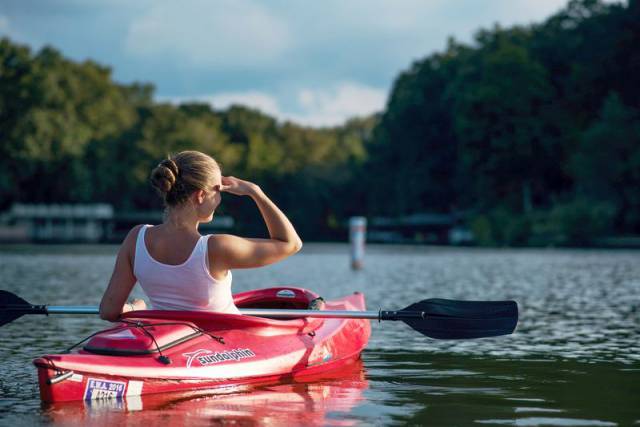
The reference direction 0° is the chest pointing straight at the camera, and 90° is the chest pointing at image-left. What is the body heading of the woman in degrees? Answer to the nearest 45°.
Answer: approximately 225°

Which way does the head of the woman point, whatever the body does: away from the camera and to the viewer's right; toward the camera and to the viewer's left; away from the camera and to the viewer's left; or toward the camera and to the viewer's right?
away from the camera and to the viewer's right

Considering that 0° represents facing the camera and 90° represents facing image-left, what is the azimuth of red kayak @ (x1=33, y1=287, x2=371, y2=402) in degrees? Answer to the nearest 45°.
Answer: approximately 225°
